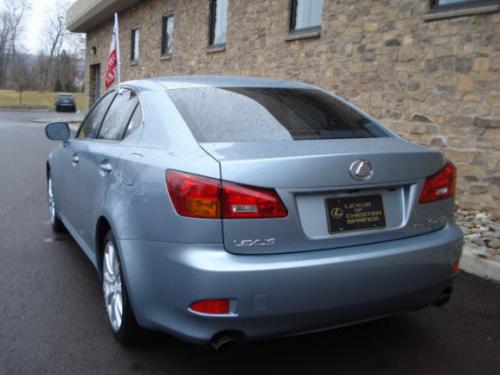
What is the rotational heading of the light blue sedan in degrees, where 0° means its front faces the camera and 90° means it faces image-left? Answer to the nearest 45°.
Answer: approximately 135°

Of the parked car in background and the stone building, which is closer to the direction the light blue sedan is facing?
the parked car in background
